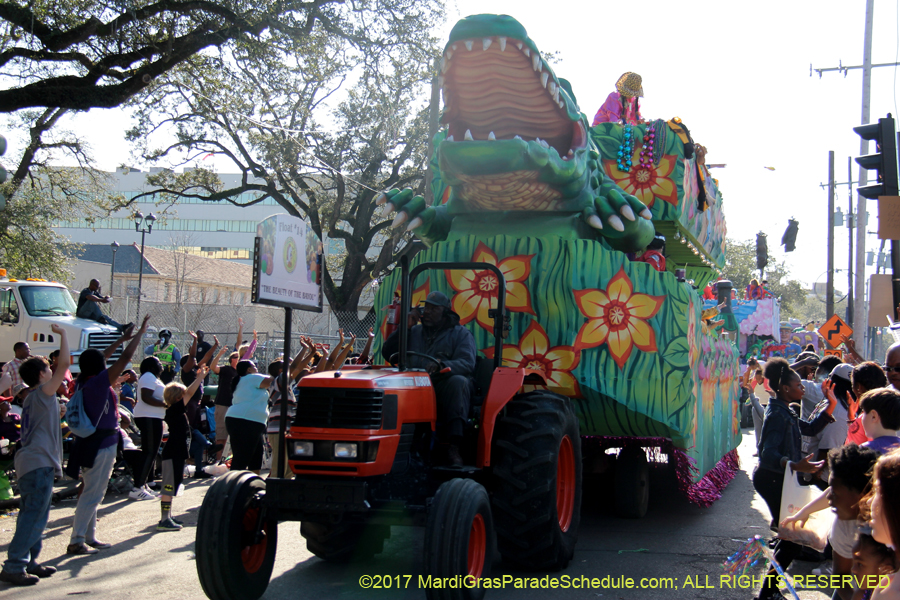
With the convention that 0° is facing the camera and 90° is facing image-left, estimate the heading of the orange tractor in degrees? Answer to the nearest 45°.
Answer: approximately 45°

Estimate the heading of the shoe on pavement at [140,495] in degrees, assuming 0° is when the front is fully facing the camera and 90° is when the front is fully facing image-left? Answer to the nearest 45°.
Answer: approximately 270°

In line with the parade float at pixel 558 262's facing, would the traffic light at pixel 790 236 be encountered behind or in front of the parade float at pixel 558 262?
behind

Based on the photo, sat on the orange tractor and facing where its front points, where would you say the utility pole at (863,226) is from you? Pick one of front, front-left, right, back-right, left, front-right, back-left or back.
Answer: back

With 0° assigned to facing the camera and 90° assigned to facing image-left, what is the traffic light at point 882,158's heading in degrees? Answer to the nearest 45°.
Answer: approximately 90°

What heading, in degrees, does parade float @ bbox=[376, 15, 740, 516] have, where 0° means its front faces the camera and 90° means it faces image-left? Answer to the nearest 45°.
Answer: approximately 45°

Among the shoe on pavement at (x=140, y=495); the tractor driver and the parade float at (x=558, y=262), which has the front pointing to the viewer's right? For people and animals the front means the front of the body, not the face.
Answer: the shoe on pavement

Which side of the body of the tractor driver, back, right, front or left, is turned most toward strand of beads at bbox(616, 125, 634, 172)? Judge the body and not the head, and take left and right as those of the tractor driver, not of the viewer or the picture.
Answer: back

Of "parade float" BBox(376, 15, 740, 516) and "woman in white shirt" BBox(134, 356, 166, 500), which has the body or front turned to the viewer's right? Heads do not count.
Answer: the woman in white shirt

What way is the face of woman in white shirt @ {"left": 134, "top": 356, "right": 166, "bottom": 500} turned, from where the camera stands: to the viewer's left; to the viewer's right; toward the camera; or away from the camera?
to the viewer's right

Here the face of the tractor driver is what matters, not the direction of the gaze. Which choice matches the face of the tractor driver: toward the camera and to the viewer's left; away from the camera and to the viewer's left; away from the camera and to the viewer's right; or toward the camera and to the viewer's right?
toward the camera and to the viewer's left

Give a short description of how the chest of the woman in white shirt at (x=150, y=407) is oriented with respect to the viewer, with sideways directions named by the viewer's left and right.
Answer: facing to the right of the viewer
